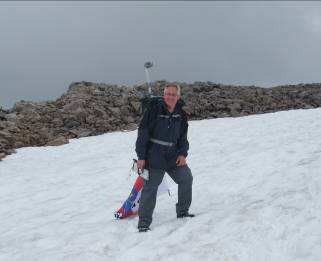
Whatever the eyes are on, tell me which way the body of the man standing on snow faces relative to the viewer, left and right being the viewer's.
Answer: facing the viewer and to the right of the viewer

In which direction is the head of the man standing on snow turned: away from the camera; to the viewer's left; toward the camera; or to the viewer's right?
toward the camera
